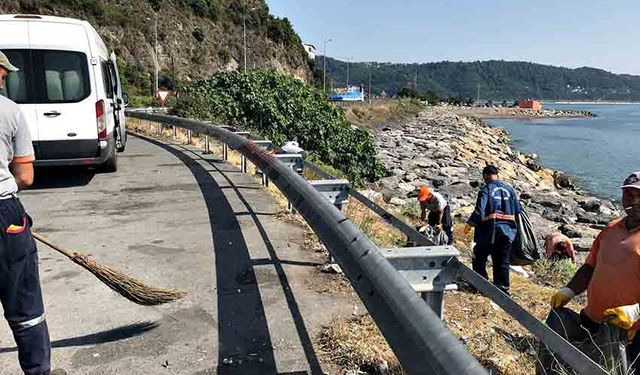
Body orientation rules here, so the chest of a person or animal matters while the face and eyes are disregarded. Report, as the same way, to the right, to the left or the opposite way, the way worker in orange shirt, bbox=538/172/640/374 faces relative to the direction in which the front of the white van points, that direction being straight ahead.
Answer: to the left

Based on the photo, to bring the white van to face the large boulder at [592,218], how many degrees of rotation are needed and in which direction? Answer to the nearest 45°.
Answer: approximately 90° to its right

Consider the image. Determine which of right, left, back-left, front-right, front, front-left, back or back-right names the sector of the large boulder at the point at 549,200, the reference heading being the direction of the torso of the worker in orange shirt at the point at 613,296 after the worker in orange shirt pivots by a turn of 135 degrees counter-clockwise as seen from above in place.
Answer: left

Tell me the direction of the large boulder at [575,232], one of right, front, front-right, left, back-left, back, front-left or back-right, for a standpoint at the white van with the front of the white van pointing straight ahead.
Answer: right

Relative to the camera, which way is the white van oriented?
away from the camera

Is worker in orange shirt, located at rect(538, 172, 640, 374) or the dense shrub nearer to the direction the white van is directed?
the dense shrub

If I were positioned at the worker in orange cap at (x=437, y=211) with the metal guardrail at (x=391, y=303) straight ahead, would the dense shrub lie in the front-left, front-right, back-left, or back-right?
back-right

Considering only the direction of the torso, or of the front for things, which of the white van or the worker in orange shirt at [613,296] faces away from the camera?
the white van

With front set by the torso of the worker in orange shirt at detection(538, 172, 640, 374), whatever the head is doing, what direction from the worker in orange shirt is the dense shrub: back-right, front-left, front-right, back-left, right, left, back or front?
right

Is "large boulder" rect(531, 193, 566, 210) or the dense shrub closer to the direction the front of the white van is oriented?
the dense shrub

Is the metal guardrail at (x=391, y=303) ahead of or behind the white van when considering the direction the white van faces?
behind

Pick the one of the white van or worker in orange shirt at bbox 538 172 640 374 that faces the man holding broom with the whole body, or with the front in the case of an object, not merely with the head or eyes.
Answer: the worker in orange shirt

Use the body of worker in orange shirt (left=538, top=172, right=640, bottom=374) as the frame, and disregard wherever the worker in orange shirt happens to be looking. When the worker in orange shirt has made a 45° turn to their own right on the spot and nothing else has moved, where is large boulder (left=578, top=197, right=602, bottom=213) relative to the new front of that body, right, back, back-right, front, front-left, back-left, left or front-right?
right

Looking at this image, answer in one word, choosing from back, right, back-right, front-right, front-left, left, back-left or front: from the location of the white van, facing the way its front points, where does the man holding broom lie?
back

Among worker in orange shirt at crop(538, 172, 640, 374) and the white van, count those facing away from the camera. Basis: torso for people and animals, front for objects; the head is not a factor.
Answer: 1
